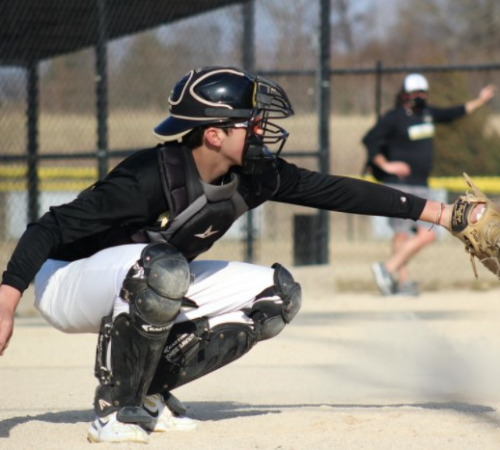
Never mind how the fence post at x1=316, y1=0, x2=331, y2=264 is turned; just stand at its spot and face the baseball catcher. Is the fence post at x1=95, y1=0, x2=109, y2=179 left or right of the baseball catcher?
right

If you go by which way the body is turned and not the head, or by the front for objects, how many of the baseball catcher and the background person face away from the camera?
0

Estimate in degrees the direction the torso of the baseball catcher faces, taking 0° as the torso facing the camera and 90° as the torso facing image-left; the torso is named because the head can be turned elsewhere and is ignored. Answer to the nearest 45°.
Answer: approximately 315°

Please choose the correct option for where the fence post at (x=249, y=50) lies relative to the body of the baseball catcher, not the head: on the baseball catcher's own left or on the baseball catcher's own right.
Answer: on the baseball catcher's own left
